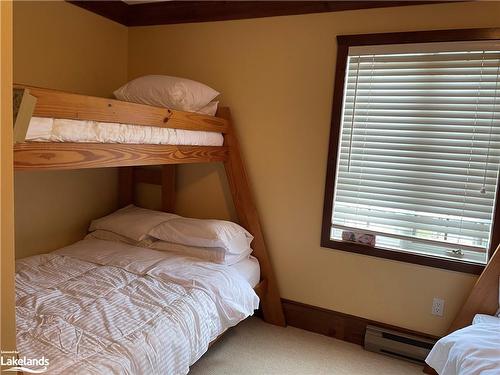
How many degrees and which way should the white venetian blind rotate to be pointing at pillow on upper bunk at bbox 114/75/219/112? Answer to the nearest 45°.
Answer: approximately 90° to its right

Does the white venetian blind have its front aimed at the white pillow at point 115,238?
no

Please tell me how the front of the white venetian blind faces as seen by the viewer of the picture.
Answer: facing the viewer

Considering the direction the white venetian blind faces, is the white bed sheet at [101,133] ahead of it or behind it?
ahead

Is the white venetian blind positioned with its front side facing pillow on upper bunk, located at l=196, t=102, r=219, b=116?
no

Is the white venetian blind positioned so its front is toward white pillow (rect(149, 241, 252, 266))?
no
